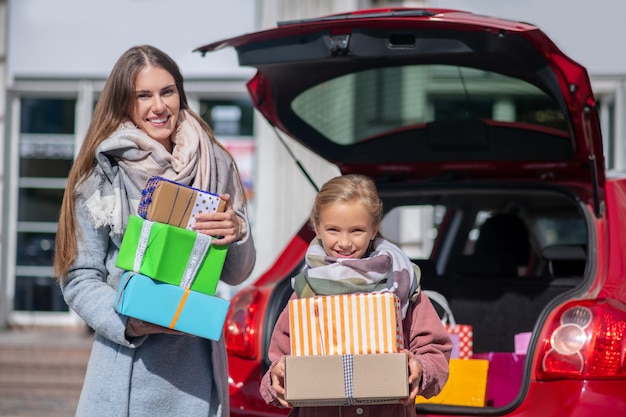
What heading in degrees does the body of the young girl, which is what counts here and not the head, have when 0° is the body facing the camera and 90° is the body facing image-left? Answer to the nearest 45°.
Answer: approximately 0°

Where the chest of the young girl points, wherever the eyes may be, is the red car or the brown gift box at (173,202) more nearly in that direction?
the brown gift box

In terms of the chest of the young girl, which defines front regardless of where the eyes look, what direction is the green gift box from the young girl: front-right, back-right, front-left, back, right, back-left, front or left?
right

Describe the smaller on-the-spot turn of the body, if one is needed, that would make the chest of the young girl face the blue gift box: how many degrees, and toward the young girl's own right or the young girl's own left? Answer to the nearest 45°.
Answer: approximately 90° to the young girl's own right

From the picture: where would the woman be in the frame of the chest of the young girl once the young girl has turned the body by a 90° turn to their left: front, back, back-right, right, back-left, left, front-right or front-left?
back

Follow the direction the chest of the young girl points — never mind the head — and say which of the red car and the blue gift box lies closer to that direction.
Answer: the blue gift box

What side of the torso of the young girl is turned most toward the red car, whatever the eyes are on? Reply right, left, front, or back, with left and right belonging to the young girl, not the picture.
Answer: back

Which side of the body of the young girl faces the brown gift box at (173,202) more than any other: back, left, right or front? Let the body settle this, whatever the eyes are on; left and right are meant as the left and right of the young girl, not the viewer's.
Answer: right
